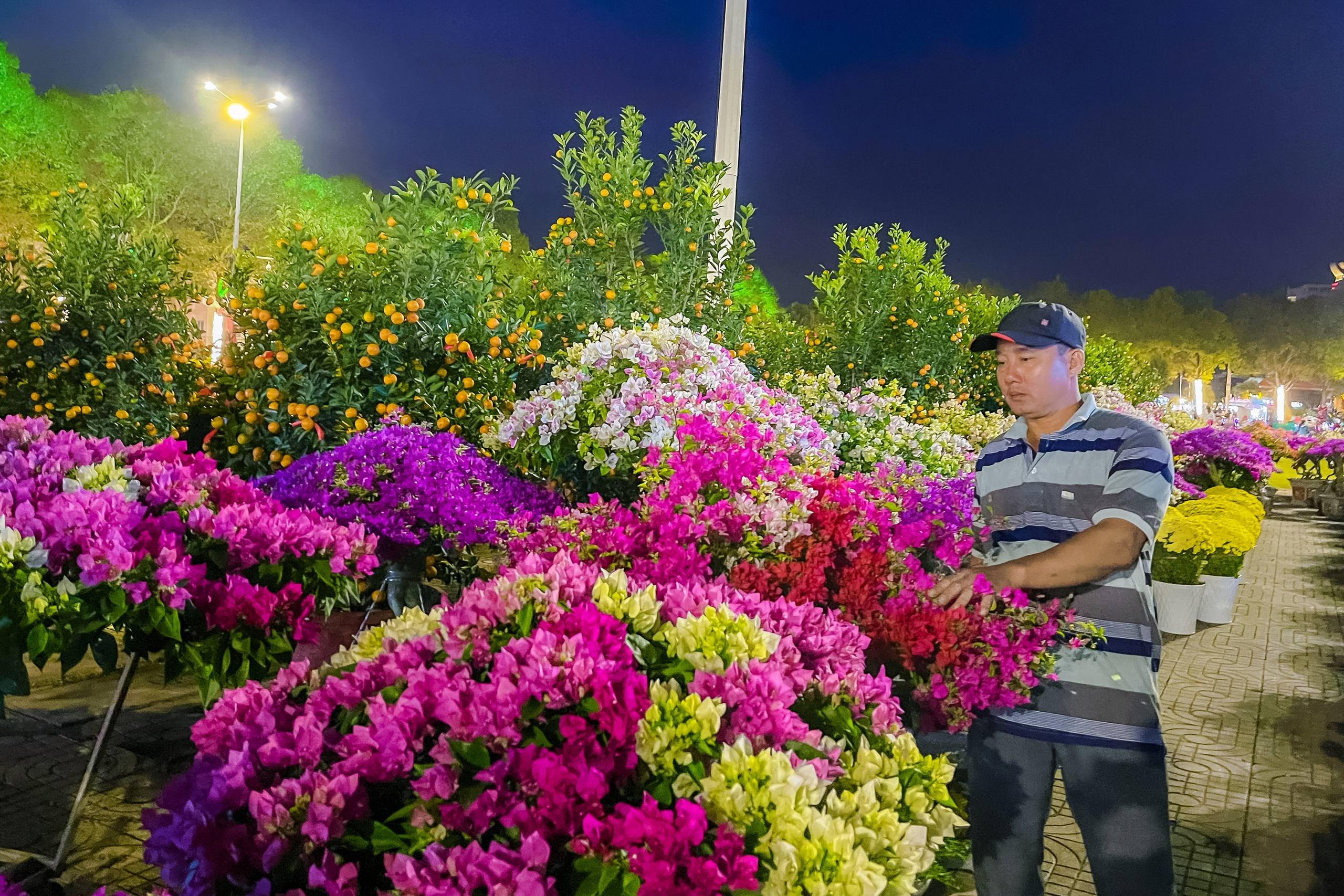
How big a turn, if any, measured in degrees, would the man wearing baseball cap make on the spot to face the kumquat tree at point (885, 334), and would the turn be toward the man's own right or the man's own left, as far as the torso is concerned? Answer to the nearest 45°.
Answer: approximately 135° to the man's own right

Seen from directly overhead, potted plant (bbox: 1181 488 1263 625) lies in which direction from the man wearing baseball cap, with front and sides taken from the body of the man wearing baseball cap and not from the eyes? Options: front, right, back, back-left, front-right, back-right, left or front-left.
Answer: back-right

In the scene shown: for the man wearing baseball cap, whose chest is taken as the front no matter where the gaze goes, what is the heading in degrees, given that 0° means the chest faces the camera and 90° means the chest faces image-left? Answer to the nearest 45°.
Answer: approximately 45°

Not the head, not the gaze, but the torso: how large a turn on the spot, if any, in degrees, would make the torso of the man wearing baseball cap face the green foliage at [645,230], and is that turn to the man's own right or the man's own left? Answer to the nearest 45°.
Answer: approximately 90° to the man's own right

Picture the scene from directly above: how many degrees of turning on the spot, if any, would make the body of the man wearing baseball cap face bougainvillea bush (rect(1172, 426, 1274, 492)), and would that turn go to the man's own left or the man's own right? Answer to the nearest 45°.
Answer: approximately 135° to the man's own right

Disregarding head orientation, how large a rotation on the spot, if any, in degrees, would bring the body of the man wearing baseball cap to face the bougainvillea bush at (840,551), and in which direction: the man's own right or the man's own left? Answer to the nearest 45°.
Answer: approximately 45° to the man's own right

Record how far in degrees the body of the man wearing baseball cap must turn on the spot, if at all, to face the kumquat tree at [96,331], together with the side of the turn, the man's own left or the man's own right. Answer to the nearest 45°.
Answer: approximately 45° to the man's own right

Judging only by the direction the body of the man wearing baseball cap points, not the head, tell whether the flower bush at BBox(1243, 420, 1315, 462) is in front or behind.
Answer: behind

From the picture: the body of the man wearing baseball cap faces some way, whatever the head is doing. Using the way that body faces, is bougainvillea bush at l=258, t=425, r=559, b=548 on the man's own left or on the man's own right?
on the man's own right
